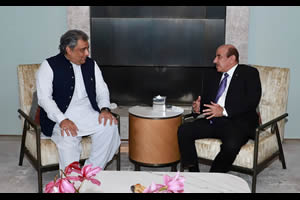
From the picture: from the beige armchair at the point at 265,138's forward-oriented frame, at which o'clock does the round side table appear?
The round side table is roughly at 1 o'clock from the beige armchair.

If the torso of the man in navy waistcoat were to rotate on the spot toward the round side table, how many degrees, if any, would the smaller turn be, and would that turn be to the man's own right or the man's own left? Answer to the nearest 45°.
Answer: approximately 45° to the man's own left

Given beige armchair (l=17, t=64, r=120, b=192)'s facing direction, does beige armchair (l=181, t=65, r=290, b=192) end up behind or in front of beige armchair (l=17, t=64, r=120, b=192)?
in front

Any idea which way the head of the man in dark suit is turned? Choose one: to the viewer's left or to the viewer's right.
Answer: to the viewer's left

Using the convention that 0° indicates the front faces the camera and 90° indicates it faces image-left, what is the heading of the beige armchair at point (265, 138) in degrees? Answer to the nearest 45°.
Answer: approximately 45°

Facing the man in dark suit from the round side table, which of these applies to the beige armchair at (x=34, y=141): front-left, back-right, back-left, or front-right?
back-right

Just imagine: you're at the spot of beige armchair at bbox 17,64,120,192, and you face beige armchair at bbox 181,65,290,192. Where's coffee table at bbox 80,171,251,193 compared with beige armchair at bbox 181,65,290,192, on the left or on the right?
right

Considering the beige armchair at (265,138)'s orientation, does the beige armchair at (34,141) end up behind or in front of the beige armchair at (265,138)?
in front

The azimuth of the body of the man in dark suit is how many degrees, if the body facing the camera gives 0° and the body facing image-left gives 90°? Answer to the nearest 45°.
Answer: approximately 45°

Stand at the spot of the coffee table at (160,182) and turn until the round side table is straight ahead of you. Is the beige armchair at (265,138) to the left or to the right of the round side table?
right
